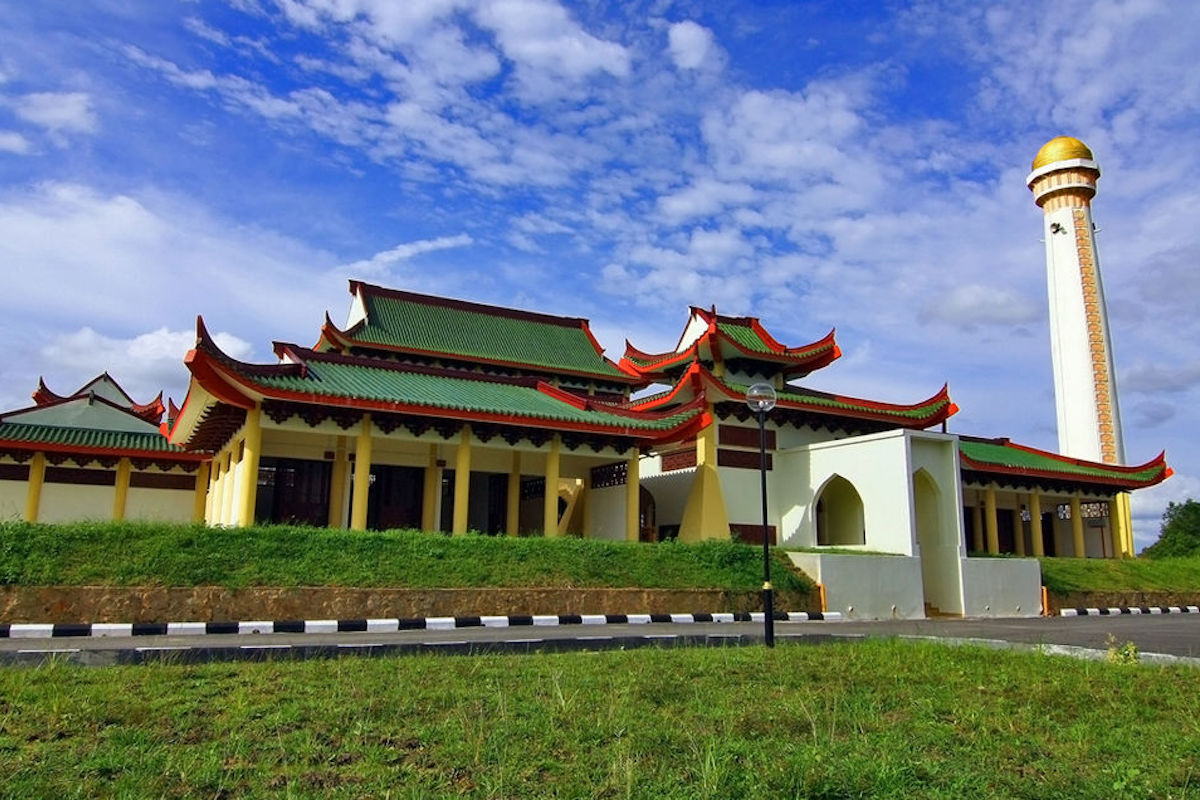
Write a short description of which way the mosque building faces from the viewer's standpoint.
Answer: facing the viewer and to the right of the viewer

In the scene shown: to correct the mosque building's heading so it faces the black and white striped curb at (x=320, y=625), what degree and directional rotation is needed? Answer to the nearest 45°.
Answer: approximately 45° to its right

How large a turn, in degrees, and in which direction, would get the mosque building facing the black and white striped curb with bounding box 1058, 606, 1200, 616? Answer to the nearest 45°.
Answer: approximately 45° to its left

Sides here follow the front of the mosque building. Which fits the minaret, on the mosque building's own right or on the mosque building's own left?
on the mosque building's own left
